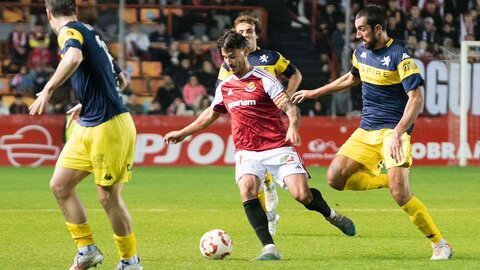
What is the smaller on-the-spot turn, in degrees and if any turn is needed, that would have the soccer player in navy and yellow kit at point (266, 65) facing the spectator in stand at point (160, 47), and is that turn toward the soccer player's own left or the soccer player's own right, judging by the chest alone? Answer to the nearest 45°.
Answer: approximately 180°

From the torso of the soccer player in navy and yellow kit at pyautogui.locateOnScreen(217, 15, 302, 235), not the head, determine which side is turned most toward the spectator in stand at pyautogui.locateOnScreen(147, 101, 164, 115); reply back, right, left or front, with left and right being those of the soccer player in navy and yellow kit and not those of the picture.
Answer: back

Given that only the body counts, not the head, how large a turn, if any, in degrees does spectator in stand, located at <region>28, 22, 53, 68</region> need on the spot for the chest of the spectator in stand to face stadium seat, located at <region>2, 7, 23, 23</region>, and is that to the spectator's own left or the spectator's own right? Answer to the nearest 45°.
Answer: approximately 180°

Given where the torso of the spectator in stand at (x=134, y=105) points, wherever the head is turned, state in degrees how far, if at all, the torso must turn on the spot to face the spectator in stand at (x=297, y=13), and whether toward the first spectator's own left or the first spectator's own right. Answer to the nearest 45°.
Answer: approximately 135° to the first spectator's own left

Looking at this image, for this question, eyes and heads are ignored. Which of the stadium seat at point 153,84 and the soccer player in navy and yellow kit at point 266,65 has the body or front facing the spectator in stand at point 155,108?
the stadium seat

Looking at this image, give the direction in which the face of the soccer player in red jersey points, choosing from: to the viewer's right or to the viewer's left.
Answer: to the viewer's left
